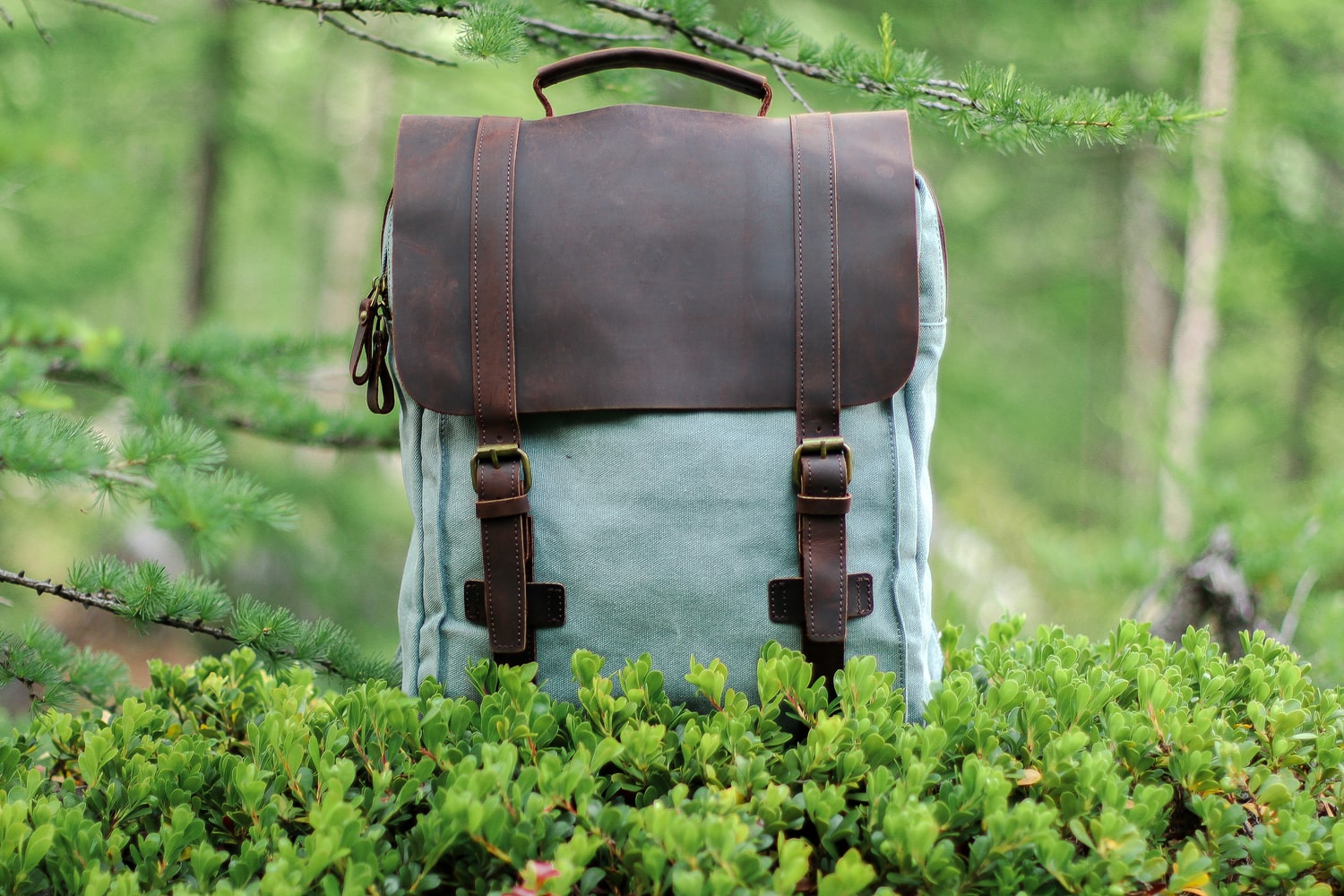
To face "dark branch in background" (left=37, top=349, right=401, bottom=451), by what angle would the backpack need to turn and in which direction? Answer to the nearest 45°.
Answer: approximately 135° to its right

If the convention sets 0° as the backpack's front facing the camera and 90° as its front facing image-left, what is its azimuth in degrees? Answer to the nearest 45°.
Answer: approximately 0°

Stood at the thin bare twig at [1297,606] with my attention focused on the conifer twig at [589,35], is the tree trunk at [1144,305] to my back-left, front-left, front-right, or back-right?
back-right
